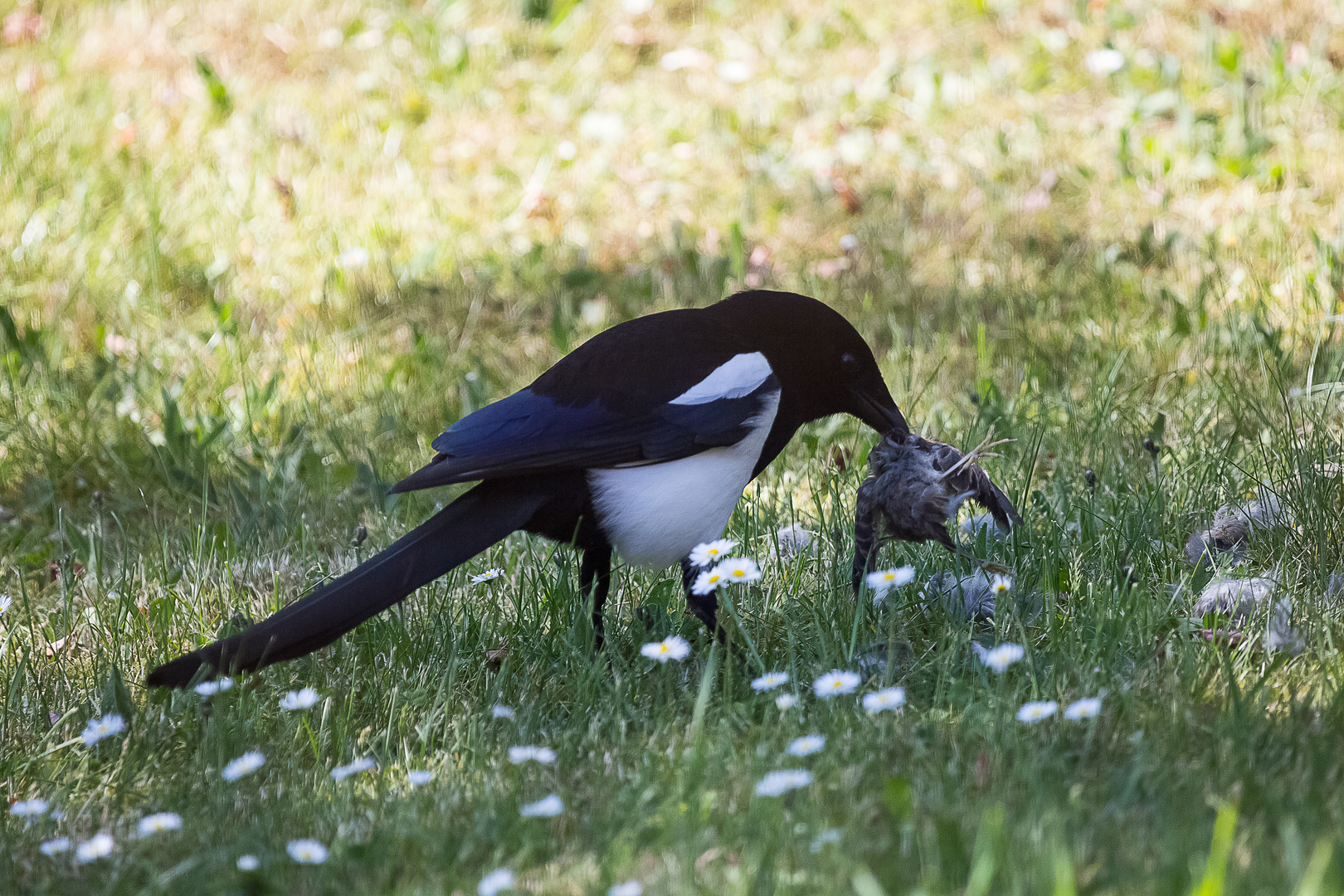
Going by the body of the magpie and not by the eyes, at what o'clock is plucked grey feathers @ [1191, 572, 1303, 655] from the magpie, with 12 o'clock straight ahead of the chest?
The plucked grey feathers is roughly at 1 o'clock from the magpie.

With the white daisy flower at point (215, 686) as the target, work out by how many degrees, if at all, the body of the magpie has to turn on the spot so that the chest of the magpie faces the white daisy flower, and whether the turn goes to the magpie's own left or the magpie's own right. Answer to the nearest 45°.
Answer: approximately 135° to the magpie's own right

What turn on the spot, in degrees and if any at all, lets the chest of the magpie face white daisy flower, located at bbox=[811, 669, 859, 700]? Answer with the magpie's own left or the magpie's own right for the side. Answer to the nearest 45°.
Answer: approximately 90° to the magpie's own right

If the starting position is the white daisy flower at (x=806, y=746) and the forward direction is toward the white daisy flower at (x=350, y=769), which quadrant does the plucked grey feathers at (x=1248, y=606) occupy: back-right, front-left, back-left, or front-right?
back-right

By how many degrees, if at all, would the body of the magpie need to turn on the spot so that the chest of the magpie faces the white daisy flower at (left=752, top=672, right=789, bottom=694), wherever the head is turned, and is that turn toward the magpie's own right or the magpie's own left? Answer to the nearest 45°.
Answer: approximately 90° to the magpie's own right

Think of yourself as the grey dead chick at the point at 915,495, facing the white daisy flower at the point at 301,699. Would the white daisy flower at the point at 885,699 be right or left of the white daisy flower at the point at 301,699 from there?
left

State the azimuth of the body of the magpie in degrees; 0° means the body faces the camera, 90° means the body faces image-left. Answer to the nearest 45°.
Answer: approximately 270°

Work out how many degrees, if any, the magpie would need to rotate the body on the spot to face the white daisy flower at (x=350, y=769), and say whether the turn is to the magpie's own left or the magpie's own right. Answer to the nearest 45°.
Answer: approximately 135° to the magpie's own right

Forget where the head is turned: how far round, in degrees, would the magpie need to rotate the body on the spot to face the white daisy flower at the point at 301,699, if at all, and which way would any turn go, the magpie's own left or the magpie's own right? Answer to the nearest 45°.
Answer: approximately 135° to the magpie's own right

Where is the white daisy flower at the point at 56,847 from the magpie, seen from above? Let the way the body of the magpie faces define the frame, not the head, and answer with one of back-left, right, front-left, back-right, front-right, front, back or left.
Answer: back-right

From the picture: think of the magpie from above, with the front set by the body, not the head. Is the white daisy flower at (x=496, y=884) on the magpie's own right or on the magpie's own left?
on the magpie's own right

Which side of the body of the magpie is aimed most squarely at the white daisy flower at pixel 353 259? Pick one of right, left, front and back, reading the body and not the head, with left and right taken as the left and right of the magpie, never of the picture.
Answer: left
